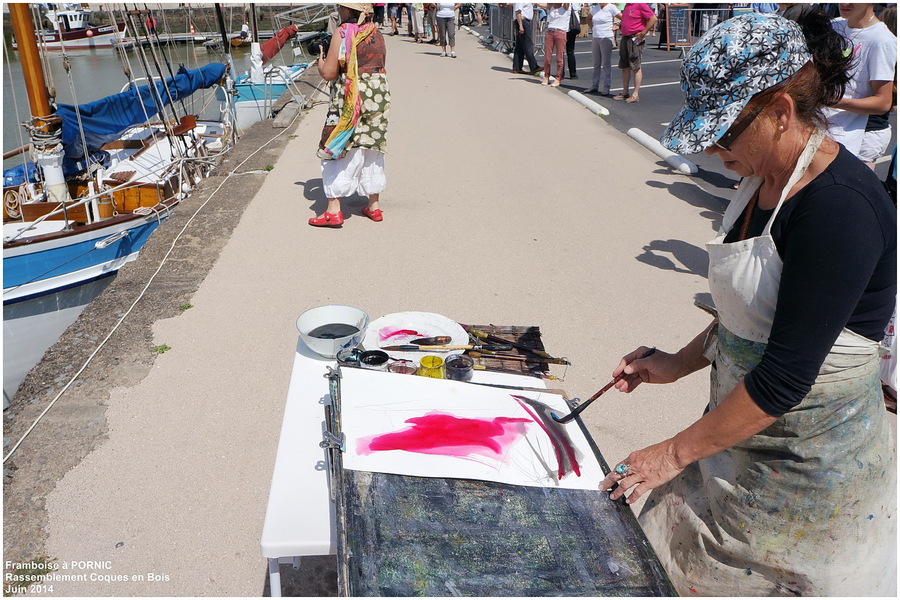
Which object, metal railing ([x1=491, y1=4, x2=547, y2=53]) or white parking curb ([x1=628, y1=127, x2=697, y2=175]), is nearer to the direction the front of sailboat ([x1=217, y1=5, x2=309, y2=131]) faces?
the white parking curb

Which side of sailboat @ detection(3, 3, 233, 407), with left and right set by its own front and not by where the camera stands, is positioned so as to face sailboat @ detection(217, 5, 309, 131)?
back

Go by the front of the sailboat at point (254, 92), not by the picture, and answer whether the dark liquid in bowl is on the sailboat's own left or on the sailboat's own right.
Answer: on the sailboat's own left

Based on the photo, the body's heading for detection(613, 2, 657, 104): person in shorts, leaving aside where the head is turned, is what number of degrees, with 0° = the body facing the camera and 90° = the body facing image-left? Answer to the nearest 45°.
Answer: approximately 45°

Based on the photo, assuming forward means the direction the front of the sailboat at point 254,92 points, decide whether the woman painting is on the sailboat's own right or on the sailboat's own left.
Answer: on the sailboat's own left

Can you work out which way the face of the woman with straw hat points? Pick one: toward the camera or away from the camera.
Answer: away from the camera

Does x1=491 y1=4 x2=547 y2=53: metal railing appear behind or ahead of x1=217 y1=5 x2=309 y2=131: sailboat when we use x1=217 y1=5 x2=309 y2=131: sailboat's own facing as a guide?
behind

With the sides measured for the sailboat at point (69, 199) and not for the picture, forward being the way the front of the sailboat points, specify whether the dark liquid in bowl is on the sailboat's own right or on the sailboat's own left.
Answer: on the sailboat's own left

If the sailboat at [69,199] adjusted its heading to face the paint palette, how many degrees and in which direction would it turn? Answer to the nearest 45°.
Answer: approximately 45° to its left

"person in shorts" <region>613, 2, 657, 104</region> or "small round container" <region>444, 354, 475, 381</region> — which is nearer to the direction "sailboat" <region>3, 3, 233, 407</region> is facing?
the small round container
